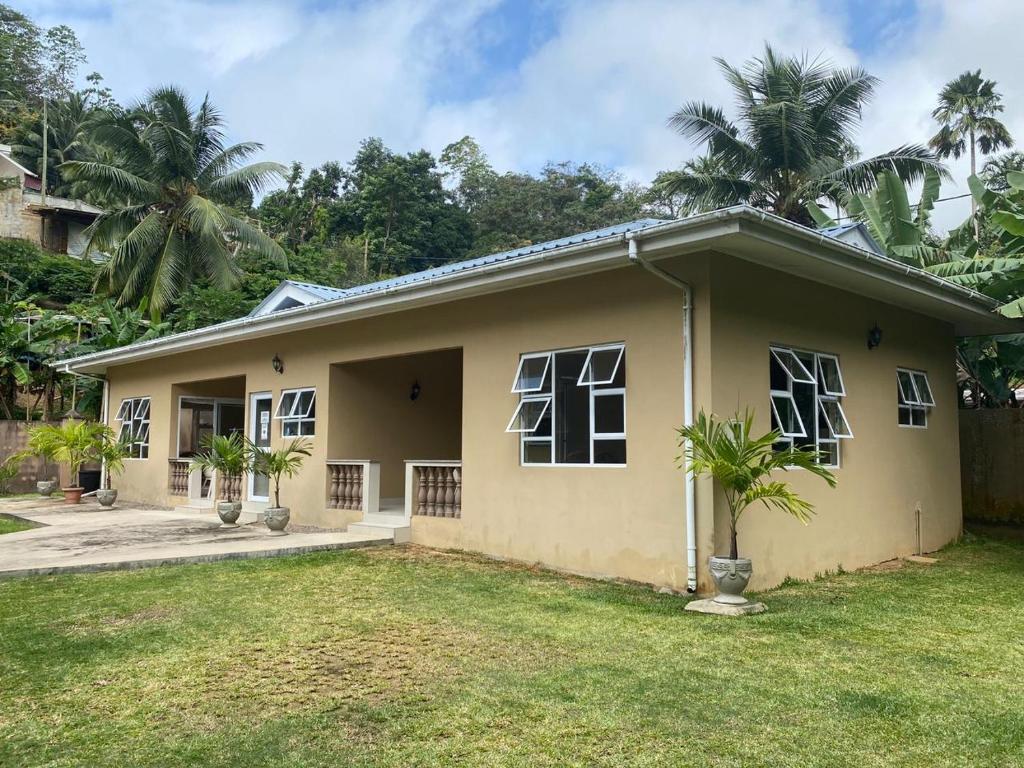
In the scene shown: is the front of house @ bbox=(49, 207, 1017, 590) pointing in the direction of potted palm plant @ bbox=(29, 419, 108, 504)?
no

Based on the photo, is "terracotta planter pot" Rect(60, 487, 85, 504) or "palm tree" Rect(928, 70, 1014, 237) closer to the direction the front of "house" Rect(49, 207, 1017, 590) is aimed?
the terracotta planter pot

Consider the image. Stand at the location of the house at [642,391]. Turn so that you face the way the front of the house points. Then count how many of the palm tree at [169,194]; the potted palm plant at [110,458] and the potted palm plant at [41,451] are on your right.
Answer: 3

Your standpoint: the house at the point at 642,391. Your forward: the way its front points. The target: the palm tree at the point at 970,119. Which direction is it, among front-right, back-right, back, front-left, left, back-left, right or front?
back

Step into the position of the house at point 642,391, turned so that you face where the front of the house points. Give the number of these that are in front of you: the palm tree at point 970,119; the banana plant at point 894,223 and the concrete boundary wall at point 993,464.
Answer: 0

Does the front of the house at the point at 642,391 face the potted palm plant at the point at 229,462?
no

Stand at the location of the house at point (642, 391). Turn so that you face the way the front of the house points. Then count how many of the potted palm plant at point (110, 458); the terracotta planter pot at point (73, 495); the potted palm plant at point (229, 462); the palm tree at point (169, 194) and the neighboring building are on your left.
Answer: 0

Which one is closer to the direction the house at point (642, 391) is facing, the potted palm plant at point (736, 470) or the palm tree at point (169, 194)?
the potted palm plant

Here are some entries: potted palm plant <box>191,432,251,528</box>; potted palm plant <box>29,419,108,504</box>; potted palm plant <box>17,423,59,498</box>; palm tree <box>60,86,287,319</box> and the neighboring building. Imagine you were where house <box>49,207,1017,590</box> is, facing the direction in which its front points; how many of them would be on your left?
0

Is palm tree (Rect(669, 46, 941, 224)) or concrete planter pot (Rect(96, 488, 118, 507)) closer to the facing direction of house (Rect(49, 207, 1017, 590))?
the concrete planter pot

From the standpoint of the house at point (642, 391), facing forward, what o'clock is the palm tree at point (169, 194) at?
The palm tree is roughly at 3 o'clock from the house.

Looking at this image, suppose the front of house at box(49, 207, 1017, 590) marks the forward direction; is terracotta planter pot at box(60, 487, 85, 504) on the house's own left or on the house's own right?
on the house's own right

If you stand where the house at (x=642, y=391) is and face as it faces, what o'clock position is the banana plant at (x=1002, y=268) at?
The banana plant is roughly at 7 o'clock from the house.

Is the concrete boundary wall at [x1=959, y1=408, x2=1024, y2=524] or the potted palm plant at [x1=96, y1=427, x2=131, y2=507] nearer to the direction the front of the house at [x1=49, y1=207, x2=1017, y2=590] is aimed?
the potted palm plant

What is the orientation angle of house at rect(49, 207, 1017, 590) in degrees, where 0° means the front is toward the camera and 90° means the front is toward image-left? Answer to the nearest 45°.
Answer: approximately 45°

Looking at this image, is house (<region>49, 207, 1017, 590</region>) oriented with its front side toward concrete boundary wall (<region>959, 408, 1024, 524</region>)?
no
